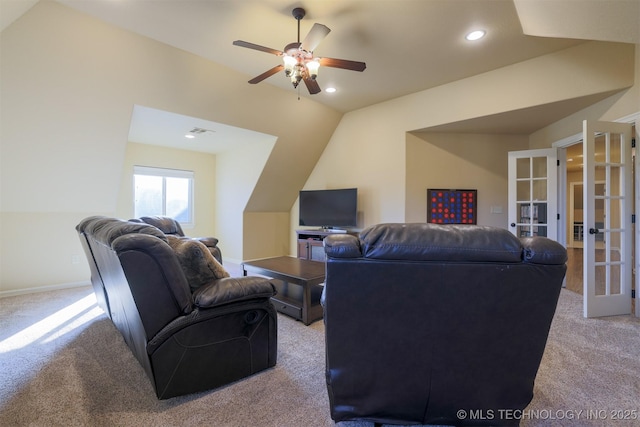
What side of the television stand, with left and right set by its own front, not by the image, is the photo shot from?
front

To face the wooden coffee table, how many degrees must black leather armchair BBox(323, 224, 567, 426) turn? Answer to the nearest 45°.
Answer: approximately 45° to its left

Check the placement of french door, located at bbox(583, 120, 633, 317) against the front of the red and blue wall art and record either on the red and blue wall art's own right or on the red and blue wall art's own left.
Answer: on the red and blue wall art's own left

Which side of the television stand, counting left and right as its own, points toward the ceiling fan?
front

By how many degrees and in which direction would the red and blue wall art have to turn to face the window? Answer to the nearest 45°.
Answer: approximately 90° to its right

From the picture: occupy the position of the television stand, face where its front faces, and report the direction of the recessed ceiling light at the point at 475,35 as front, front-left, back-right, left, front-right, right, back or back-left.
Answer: front-left

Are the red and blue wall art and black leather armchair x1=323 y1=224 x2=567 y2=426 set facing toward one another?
yes

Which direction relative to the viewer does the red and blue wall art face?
toward the camera

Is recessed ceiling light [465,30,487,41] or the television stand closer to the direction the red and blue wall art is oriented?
the recessed ceiling light

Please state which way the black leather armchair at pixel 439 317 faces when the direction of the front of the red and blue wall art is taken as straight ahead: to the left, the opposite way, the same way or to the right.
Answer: the opposite way

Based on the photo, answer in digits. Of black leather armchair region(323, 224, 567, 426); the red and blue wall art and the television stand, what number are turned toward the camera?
2

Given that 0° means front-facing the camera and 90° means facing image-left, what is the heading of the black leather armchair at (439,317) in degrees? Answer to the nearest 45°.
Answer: approximately 180°

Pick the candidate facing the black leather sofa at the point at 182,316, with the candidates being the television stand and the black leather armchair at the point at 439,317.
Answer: the television stand

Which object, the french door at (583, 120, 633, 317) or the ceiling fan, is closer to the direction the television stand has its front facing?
the ceiling fan

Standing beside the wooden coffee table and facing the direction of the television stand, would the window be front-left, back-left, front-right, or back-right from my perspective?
front-left

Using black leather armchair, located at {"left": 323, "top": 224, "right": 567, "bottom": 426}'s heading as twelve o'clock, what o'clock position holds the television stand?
The television stand is roughly at 11 o'clock from the black leather armchair.

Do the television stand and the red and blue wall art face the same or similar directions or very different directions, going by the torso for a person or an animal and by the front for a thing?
same or similar directions

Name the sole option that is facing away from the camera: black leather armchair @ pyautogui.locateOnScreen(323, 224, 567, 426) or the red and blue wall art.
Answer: the black leather armchair

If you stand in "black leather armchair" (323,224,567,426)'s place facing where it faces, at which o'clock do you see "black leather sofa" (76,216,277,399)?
"black leather sofa" (76,216,277,399) is roughly at 9 o'clock from "black leather armchair" (323,224,567,426).
